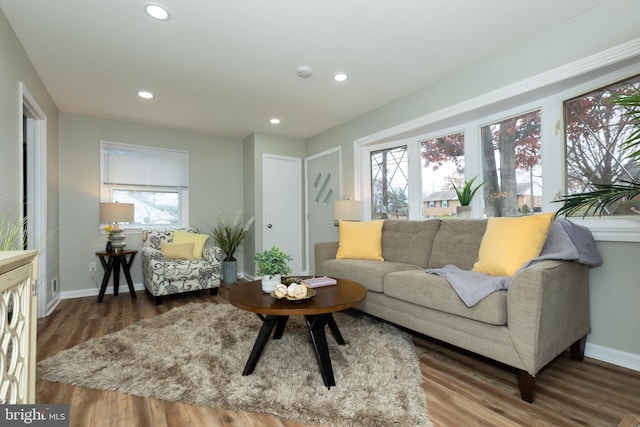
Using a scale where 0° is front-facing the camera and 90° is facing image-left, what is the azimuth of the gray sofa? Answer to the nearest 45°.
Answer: approximately 45°

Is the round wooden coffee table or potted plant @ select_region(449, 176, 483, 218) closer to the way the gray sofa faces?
the round wooden coffee table

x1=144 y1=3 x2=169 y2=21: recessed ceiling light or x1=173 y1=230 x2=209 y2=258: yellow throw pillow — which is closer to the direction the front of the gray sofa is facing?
the recessed ceiling light
